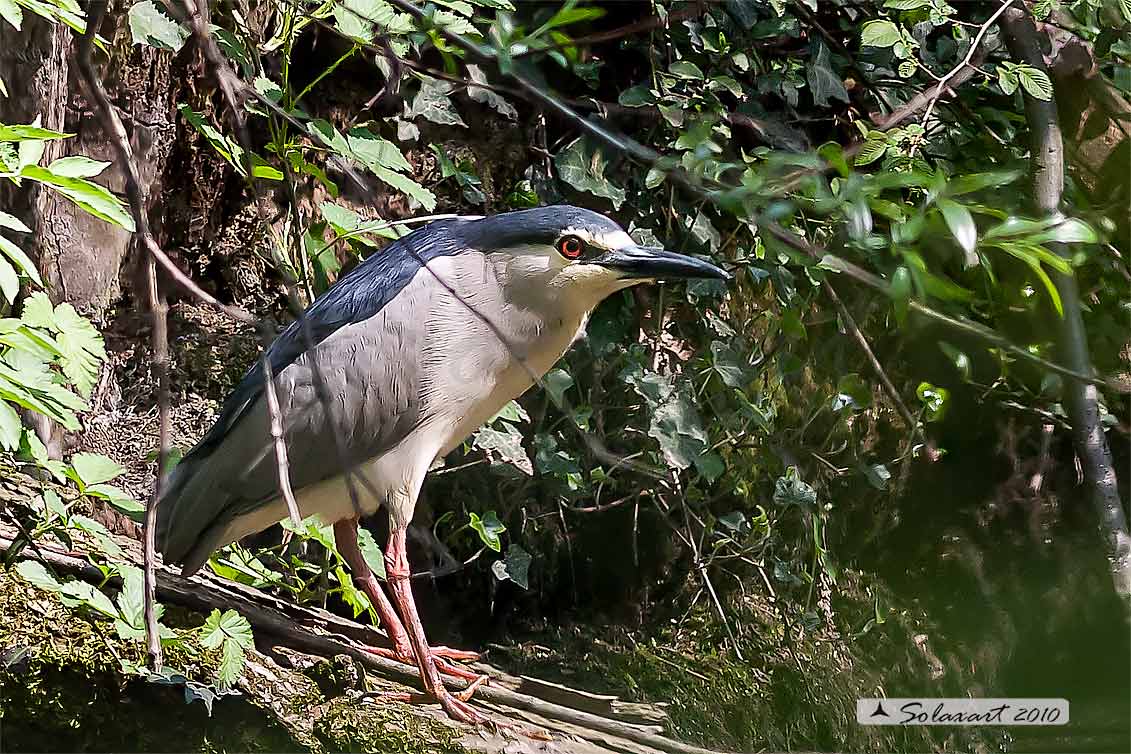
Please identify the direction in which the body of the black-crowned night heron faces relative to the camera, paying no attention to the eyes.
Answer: to the viewer's right
